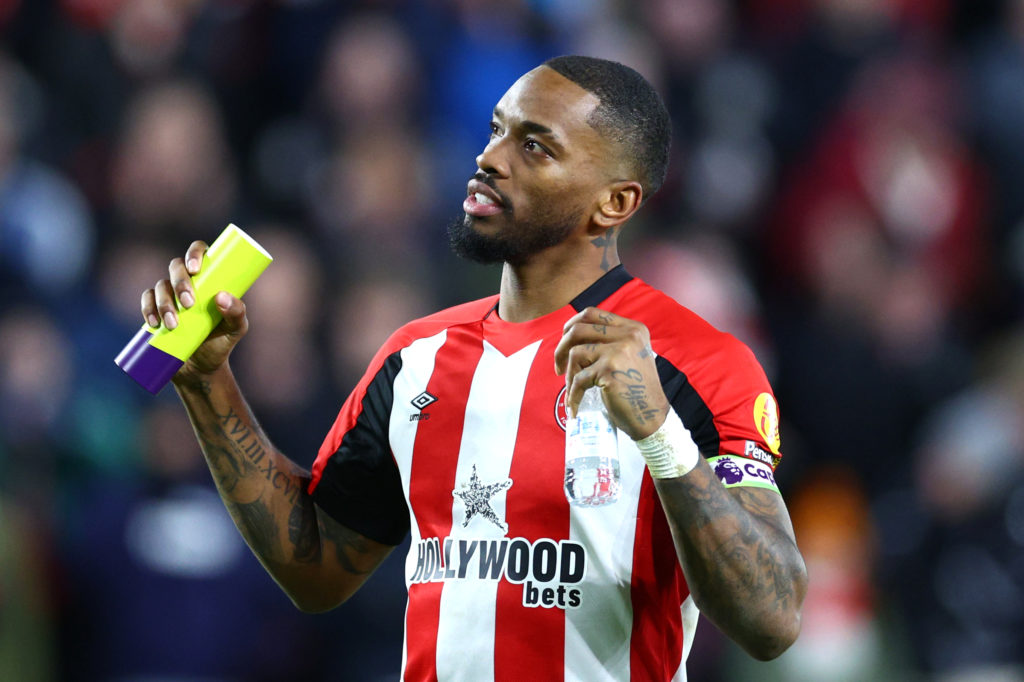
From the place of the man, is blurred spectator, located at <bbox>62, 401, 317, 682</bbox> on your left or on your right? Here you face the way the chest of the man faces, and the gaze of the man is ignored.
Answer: on your right

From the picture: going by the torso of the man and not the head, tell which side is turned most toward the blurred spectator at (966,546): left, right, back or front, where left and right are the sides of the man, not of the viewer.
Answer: back

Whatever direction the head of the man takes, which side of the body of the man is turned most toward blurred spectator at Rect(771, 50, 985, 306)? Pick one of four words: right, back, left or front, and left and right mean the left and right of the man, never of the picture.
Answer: back

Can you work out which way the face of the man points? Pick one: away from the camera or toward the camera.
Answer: toward the camera

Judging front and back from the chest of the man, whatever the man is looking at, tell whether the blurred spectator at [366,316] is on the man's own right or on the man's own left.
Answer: on the man's own right

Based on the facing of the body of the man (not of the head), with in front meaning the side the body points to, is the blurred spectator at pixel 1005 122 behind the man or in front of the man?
behind

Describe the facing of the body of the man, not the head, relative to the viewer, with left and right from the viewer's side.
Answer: facing the viewer and to the left of the viewer

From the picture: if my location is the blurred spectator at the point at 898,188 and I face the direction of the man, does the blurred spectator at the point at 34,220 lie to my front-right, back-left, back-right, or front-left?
front-right
